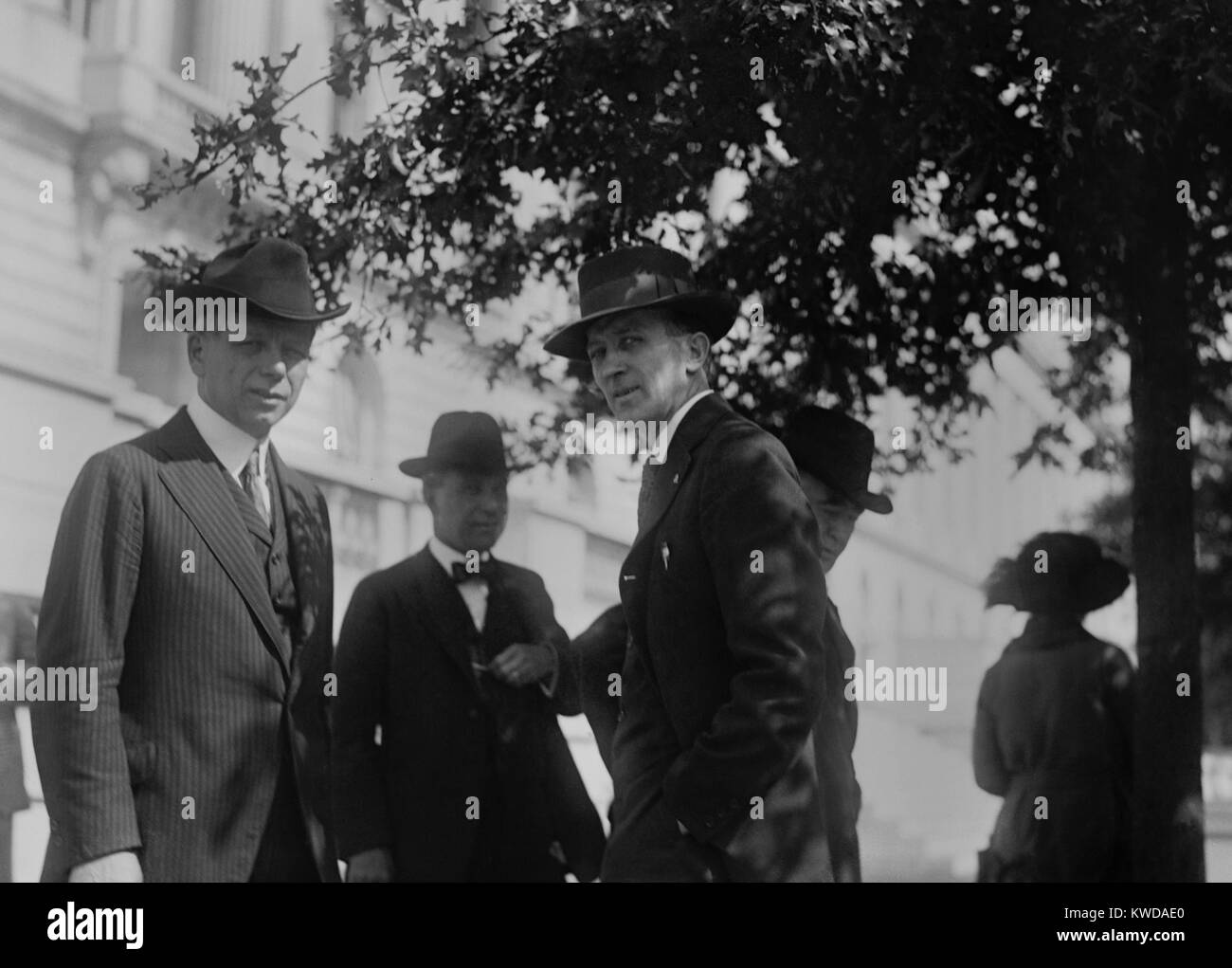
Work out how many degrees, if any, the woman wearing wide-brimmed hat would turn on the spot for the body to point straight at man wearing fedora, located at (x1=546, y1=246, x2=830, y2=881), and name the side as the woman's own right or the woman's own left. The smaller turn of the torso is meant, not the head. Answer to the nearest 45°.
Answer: approximately 135° to the woman's own left

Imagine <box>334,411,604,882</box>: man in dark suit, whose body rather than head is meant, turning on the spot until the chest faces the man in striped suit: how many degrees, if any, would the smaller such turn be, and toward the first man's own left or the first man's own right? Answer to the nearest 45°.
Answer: approximately 90° to the first man's own right

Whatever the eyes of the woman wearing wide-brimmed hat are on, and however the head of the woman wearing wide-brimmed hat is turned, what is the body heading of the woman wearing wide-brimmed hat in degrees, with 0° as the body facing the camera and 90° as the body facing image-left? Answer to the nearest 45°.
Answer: approximately 180°

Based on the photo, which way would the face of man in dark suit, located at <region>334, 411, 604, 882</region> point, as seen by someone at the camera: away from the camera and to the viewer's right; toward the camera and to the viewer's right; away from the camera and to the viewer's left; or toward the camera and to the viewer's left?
toward the camera and to the viewer's right

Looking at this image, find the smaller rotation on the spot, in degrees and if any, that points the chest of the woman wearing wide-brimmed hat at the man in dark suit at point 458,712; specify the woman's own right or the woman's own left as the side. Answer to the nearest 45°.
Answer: approximately 135° to the woman's own left

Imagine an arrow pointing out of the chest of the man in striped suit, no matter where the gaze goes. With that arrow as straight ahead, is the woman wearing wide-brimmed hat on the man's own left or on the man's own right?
on the man's own left

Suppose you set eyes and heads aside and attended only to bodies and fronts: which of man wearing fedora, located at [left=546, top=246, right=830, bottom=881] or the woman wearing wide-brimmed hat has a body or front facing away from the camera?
the woman wearing wide-brimmed hat

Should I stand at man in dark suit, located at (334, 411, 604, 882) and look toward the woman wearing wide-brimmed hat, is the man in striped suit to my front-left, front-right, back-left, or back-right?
back-right
